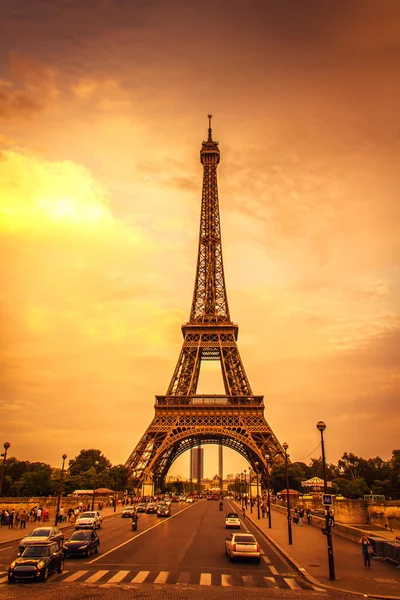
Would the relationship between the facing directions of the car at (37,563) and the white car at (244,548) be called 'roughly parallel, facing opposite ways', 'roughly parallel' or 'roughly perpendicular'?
roughly parallel, facing opposite ways

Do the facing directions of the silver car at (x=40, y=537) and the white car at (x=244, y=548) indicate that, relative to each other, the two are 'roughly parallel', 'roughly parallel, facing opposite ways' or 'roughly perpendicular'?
roughly parallel, facing opposite ways

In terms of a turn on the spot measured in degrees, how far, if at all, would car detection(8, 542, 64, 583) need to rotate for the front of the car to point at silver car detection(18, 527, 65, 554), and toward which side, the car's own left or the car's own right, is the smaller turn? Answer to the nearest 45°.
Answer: approximately 135° to the car's own right

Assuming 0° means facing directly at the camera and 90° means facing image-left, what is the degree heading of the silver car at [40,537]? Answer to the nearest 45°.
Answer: approximately 45°

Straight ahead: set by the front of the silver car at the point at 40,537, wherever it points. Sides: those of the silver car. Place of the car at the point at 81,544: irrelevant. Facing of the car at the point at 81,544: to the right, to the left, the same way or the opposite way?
the same way

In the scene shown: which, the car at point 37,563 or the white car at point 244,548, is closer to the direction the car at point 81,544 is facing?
the car

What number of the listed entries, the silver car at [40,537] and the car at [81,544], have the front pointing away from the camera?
0

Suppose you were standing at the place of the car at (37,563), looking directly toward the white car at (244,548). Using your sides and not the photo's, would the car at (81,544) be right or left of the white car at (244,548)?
left

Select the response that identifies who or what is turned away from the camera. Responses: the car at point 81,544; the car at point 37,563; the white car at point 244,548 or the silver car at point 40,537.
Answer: the white car

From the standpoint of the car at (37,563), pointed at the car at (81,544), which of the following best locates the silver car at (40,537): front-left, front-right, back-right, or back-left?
front-left

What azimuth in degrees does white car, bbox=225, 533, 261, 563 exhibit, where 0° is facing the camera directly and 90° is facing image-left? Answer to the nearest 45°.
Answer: approximately 180°

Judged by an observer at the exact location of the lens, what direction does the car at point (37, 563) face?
facing the viewer and to the left of the viewer

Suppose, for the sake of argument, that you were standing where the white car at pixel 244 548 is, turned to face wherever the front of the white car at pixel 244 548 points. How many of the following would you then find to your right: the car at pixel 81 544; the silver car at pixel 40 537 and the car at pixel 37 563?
0

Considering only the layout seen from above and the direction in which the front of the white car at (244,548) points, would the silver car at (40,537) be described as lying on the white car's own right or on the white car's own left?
on the white car's own left
